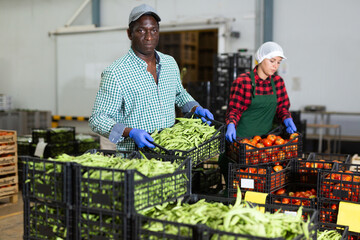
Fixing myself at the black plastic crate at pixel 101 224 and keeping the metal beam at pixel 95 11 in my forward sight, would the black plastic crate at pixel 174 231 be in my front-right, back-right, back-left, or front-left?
back-right

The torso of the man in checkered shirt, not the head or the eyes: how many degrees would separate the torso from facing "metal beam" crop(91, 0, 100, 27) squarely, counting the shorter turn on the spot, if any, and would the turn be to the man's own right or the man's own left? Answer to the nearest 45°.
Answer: approximately 135° to the man's own left

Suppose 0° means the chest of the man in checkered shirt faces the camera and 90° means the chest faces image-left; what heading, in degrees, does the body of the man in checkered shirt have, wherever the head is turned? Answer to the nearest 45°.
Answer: approximately 315°

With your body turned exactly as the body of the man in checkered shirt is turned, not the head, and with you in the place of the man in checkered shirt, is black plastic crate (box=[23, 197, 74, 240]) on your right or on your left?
on your right

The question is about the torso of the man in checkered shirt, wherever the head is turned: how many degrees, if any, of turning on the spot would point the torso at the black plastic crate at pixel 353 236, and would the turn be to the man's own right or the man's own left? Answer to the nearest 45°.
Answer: approximately 45° to the man's own left

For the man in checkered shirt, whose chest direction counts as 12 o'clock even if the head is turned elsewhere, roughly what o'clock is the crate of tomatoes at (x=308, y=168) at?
The crate of tomatoes is roughly at 10 o'clock from the man in checkered shirt.

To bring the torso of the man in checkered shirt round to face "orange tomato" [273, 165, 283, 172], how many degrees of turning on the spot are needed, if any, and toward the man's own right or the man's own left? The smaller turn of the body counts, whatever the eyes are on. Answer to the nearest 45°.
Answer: approximately 45° to the man's own left

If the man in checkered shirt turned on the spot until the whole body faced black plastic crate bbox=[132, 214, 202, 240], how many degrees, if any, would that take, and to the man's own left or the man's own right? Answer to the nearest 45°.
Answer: approximately 45° to the man's own right

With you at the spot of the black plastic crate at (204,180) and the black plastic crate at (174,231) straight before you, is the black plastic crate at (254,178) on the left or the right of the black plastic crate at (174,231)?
left

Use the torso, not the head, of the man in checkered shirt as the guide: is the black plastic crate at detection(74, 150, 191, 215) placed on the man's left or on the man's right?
on the man's right

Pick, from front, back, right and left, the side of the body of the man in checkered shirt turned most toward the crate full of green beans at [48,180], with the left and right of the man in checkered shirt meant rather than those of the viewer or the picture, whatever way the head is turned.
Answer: right
